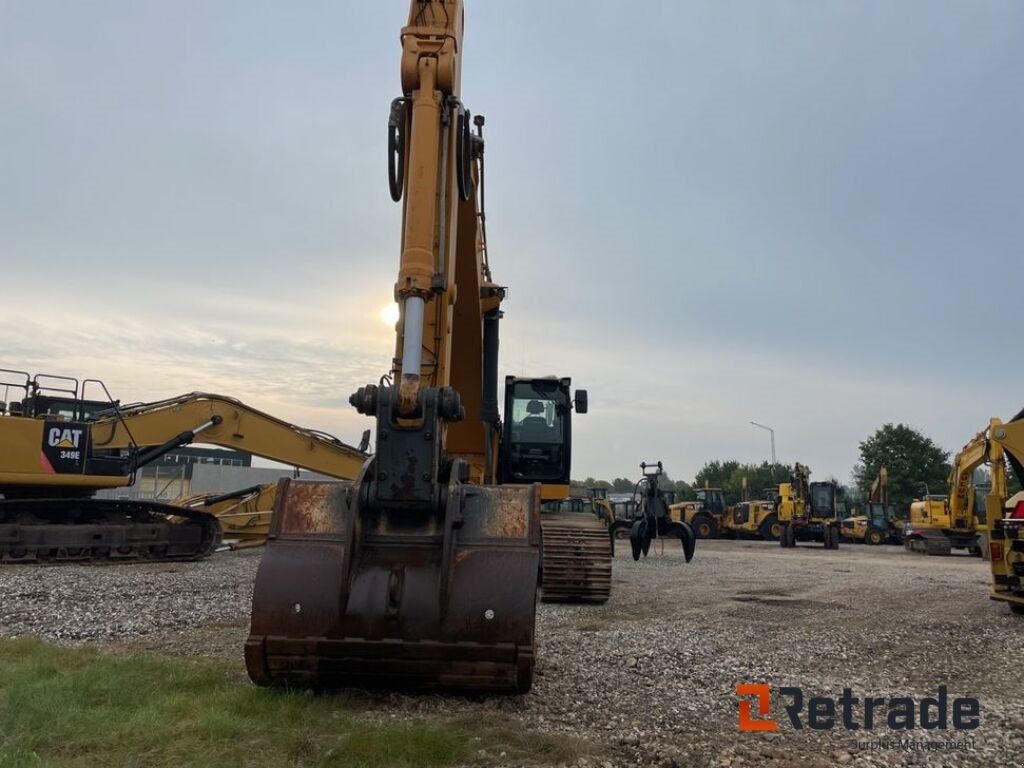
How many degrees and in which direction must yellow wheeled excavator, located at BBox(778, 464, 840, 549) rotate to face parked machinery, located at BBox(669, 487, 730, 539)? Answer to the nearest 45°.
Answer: approximately 135° to its right

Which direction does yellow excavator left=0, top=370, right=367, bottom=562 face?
to the viewer's right

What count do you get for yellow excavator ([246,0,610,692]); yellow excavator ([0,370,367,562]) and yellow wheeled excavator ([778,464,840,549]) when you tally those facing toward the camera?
2

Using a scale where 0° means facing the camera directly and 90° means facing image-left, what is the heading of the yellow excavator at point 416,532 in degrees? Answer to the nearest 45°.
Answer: approximately 0°

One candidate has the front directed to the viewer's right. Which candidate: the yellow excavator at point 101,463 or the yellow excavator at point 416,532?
the yellow excavator at point 101,463

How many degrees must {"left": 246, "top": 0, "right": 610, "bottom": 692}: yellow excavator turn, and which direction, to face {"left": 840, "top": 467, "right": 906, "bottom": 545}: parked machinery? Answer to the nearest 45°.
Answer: approximately 135° to its left

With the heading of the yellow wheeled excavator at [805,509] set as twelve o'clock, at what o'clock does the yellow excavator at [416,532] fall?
The yellow excavator is roughly at 12 o'clock from the yellow wheeled excavator.

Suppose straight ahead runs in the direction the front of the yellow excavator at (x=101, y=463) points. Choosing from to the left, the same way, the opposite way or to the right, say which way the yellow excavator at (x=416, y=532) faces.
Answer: to the right
